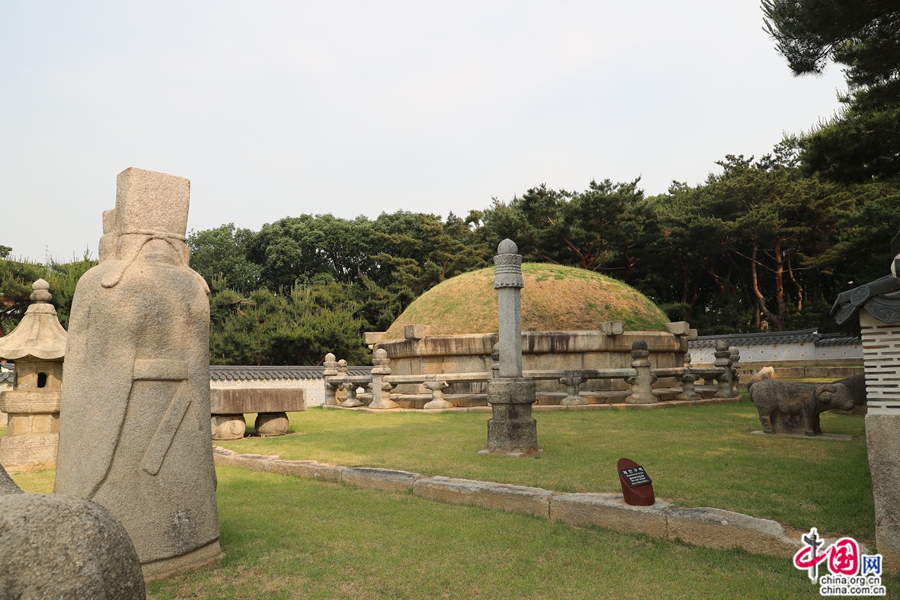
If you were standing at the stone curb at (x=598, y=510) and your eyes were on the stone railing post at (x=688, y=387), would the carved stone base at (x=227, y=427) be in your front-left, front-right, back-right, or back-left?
front-left

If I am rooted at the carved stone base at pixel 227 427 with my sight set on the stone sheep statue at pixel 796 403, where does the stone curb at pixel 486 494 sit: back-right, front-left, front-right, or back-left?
front-right

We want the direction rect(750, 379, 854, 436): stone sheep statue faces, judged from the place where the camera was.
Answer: facing to the right of the viewer

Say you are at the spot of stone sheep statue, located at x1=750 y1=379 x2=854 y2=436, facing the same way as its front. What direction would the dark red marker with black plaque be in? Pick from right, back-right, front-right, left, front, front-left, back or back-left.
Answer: right

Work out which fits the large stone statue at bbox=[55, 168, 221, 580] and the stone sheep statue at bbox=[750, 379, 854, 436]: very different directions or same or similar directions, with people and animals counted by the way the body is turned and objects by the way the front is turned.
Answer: very different directions

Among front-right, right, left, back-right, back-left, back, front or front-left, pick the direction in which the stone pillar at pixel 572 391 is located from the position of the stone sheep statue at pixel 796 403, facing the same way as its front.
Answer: back-left

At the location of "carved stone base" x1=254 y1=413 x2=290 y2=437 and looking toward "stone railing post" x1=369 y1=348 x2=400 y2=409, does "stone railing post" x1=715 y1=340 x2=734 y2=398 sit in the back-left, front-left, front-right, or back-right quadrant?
front-right
